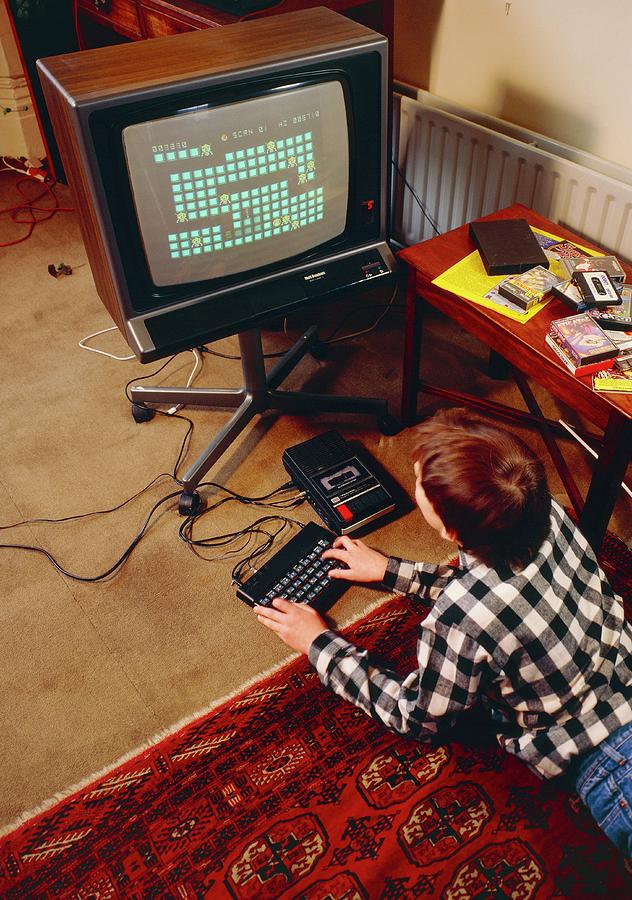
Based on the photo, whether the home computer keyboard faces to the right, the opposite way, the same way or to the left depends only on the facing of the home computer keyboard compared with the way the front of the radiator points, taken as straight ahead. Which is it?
to the left

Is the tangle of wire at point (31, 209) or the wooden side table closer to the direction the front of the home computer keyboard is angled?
the wooden side table

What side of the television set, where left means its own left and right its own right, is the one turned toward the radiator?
left

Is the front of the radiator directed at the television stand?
yes

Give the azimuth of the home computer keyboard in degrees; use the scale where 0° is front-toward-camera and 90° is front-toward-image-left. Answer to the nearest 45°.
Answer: approximately 315°

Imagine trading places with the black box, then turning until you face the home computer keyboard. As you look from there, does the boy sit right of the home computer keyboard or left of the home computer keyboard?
left

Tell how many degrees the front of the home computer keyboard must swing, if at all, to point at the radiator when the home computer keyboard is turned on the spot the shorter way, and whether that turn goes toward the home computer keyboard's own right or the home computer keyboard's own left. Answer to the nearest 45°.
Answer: approximately 90° to the home computer keyboard's own left

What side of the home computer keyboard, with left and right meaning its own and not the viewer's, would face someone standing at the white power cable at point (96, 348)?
back

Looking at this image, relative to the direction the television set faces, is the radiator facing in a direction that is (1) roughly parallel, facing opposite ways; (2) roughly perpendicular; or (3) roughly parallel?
roughly perpendicular
